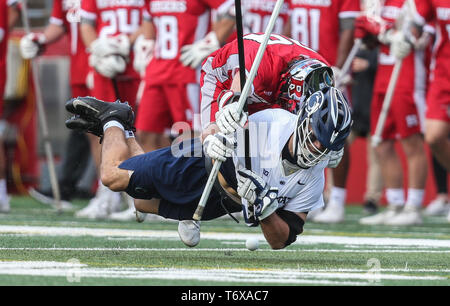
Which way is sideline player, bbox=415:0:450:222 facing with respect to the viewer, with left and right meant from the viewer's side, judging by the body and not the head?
facing the viewer and to the left of the viewer

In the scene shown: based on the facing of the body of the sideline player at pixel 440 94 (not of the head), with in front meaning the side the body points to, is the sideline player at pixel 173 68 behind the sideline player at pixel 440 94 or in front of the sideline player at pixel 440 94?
in front

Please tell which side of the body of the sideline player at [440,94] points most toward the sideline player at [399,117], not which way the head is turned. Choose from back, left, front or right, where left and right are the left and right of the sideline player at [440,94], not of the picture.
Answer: right

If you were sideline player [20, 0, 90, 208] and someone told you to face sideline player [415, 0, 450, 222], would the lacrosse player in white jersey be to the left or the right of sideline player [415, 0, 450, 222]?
right

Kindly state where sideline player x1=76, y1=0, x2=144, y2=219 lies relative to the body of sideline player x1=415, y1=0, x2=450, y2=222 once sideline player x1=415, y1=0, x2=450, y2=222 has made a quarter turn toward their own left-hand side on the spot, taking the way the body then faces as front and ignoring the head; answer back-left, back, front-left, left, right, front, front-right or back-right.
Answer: back-right

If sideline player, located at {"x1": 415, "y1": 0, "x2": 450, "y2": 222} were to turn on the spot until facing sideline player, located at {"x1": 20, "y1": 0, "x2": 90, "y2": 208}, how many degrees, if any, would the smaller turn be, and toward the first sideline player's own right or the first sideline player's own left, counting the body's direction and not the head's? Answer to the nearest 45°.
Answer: approximately 45° to the first sideline player's own right
